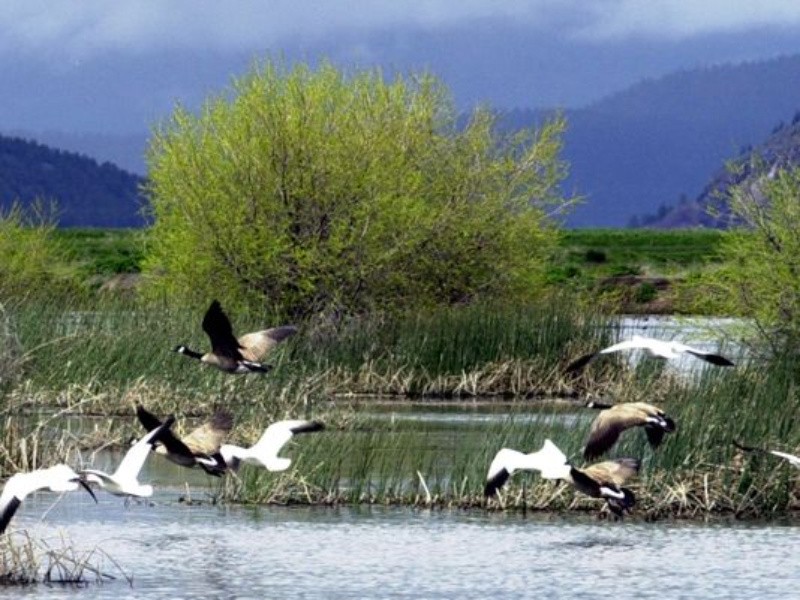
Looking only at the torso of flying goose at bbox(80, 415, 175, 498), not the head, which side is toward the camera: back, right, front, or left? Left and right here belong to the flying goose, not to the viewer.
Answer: left

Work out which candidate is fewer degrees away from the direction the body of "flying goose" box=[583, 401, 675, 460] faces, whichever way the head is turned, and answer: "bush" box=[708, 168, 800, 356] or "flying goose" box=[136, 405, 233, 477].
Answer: the flying goose

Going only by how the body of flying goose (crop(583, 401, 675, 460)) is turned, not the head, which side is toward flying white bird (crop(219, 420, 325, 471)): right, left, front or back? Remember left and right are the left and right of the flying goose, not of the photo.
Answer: front

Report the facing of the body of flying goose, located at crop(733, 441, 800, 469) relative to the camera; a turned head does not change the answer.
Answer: to the viewer's left

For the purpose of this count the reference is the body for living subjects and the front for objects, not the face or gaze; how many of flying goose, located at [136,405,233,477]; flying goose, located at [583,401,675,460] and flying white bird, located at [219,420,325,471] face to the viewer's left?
3

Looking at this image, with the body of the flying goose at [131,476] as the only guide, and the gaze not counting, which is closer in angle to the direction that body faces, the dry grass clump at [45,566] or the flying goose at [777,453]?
the dry grass clump

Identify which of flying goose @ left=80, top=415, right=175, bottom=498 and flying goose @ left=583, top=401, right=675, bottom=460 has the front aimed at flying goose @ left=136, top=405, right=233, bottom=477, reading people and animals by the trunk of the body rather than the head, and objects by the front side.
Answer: flying goose @ left=583, top=401, right=675, bottom=460

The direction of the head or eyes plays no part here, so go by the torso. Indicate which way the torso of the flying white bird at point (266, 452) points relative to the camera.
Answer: to the viewer's left
